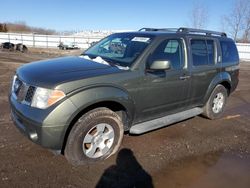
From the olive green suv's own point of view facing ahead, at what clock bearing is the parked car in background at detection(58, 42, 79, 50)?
The parked car in background is roughly at 4 o'clock from the olive green suv.

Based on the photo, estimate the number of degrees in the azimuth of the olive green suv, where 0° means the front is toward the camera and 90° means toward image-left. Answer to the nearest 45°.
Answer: approximately 45°

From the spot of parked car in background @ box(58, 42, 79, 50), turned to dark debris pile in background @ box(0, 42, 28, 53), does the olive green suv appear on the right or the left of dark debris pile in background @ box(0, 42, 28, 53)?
left

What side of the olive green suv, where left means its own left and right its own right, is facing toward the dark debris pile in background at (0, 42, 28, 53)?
right
